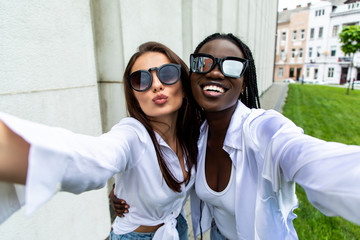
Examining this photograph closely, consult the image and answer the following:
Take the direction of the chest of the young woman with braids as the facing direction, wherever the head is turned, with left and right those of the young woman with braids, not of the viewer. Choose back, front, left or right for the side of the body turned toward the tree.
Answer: back

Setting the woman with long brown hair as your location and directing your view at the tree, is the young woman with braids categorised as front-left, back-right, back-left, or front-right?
front-right

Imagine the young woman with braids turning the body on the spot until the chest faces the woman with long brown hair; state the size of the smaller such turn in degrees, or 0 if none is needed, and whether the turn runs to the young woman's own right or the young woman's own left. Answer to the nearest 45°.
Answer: approximately 45° to the young woman's own right

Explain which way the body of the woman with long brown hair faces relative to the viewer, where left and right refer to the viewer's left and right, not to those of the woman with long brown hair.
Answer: facing the viewer and to the right of the viewer

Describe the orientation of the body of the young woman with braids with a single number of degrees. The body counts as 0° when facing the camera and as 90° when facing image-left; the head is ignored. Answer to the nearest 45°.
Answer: approximately 45°

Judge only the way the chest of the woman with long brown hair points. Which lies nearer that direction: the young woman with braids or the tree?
the young woman with braids

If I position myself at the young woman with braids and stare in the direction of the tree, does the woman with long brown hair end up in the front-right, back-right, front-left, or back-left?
back-left

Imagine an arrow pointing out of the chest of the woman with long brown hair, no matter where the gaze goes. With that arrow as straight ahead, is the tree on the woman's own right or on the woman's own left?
on the woman's own left

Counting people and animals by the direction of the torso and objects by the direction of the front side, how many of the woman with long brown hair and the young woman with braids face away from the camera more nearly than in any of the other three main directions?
0

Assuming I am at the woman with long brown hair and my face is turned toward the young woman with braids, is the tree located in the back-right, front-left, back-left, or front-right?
front-left
